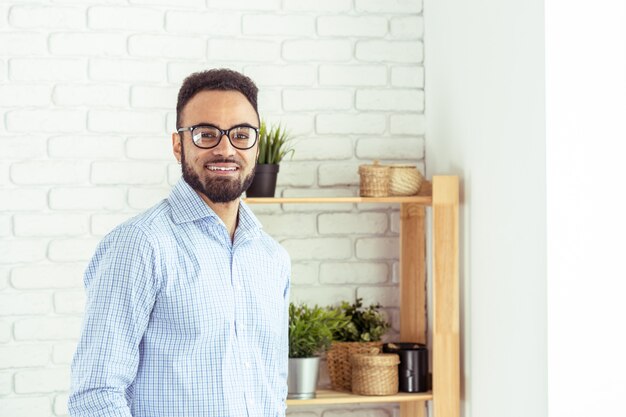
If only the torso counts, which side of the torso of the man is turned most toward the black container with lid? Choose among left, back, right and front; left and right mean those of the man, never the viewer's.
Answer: left

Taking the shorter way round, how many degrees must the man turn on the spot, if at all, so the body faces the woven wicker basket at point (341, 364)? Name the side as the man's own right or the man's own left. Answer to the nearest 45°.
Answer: approximately 90° to the man's own left

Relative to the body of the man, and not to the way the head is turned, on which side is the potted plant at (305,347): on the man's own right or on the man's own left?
on the man's own left

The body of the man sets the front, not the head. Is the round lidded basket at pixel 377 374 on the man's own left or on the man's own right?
on the man's own left

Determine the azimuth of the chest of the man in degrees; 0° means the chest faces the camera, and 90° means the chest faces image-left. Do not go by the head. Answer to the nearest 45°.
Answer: approximately 315°

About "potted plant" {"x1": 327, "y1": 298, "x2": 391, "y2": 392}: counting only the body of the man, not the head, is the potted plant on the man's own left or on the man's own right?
on the man's own left

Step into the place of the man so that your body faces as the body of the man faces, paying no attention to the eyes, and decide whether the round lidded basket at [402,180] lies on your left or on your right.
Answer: on your left

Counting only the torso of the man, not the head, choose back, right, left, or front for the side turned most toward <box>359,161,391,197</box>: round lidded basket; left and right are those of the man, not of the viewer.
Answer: left

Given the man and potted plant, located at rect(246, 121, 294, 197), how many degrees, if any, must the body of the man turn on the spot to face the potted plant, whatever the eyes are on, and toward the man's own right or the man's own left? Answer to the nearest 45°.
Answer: approximately 135° to the man's own left

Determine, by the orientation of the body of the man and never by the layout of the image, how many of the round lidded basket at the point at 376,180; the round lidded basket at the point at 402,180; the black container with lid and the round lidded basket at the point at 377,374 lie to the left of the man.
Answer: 4
